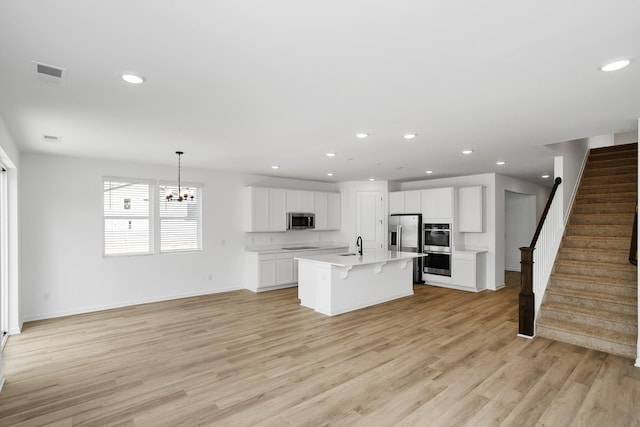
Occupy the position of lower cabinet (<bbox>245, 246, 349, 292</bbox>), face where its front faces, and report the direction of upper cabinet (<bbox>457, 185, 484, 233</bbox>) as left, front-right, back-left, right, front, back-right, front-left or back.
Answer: front-left

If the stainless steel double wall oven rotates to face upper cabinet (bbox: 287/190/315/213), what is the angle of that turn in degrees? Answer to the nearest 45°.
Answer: approximately 45° to its right

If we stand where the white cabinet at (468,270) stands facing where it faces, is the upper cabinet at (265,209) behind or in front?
in front

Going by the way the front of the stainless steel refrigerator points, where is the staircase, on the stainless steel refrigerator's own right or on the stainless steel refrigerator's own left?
on the stainless steel refrigerator's own left

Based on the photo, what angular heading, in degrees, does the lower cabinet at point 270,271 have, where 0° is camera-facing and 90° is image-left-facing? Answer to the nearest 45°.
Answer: approximately 315°

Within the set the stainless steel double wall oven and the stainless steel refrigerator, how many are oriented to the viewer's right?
0

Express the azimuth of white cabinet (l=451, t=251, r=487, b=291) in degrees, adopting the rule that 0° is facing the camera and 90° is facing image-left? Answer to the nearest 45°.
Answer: approximately 45°

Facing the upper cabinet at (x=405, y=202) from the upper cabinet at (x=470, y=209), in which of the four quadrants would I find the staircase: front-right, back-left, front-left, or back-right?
back-left

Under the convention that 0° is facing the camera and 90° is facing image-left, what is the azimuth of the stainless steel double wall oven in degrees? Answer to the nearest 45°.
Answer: approximately 45°

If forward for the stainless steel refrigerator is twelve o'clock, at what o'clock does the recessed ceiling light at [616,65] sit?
The recessed ceiling light is roughly at 10 o'clock from the stainless steel refrigerator.
